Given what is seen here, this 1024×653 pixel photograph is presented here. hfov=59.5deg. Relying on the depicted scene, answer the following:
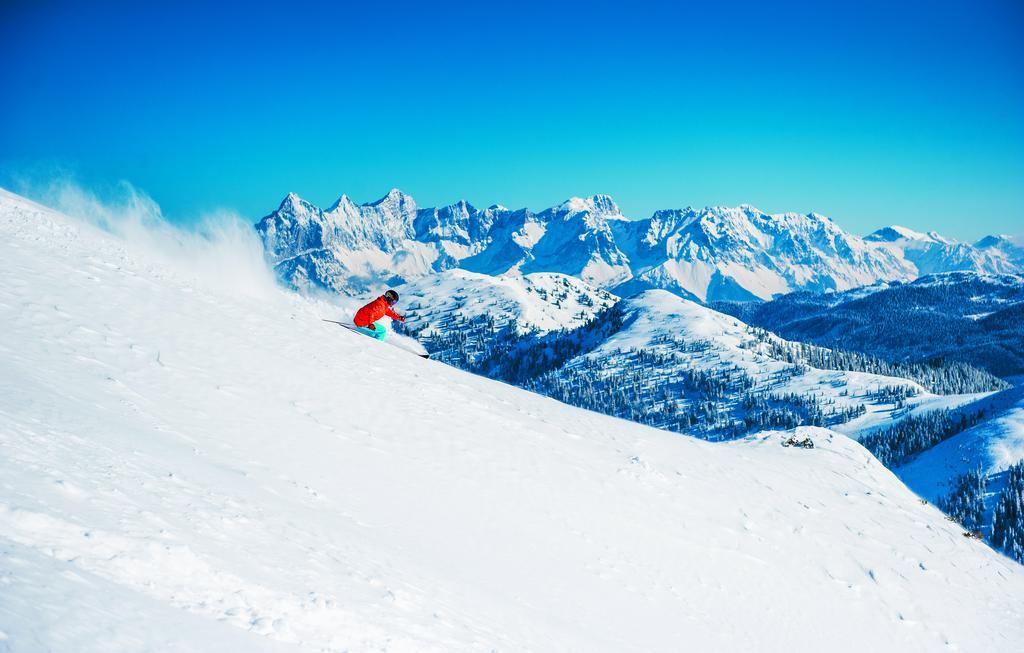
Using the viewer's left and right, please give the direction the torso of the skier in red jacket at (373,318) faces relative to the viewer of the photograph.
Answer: facing to the right of the viewer
